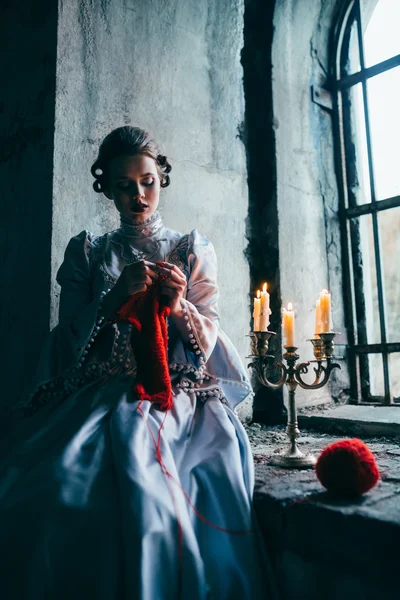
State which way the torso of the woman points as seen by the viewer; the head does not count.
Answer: toward the camera

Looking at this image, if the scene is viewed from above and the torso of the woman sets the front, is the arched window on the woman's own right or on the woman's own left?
on the woman's own left

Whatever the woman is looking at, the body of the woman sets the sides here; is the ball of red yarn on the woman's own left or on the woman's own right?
on the woman's own left

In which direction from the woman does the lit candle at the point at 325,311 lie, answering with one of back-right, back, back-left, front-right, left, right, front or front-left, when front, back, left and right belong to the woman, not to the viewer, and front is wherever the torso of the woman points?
left
